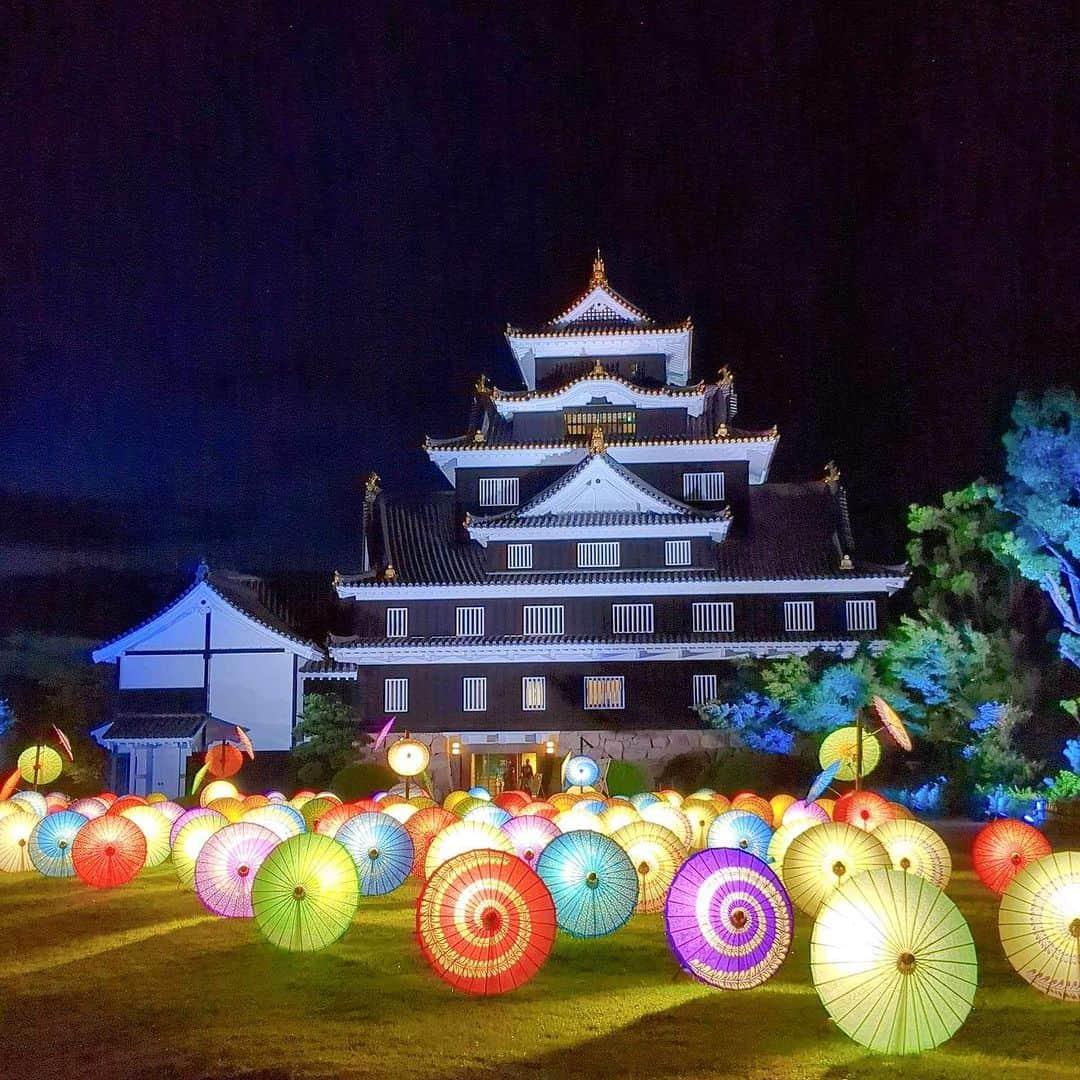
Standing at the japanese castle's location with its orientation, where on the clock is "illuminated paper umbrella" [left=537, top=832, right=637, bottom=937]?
The illuminated paper umbrella is roughly at 12 o'clock from the japanese castle.

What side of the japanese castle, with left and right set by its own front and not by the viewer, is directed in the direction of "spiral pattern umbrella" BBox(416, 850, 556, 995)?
front

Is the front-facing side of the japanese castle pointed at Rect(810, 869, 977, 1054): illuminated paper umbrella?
yes

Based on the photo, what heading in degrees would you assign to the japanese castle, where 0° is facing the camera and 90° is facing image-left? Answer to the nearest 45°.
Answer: approximately 0°

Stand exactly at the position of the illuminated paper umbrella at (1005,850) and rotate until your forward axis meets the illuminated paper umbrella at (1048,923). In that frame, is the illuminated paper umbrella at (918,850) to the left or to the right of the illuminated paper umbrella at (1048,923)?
right

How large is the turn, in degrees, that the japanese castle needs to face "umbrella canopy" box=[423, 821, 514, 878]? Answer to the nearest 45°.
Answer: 0° — it already faces it

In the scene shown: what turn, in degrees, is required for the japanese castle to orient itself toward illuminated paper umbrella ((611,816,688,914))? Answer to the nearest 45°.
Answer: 0° — it already faces it

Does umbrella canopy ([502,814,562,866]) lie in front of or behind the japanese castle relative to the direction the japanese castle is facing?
in front

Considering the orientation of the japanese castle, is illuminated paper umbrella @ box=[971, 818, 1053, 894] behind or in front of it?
in front

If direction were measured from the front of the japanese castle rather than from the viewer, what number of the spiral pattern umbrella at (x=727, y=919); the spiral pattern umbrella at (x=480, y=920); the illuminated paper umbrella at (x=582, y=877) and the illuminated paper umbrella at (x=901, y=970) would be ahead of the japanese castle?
4

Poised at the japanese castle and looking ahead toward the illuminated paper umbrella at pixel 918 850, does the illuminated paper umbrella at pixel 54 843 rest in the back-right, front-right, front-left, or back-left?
front-right

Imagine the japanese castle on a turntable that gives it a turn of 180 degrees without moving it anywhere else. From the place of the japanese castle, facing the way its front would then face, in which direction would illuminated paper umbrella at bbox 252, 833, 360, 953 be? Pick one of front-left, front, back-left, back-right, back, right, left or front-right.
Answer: back

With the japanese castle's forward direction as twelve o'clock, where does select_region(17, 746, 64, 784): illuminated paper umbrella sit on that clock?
The illuminated paper umbrella is roughly at 2 o'clock from the japanese castle.
